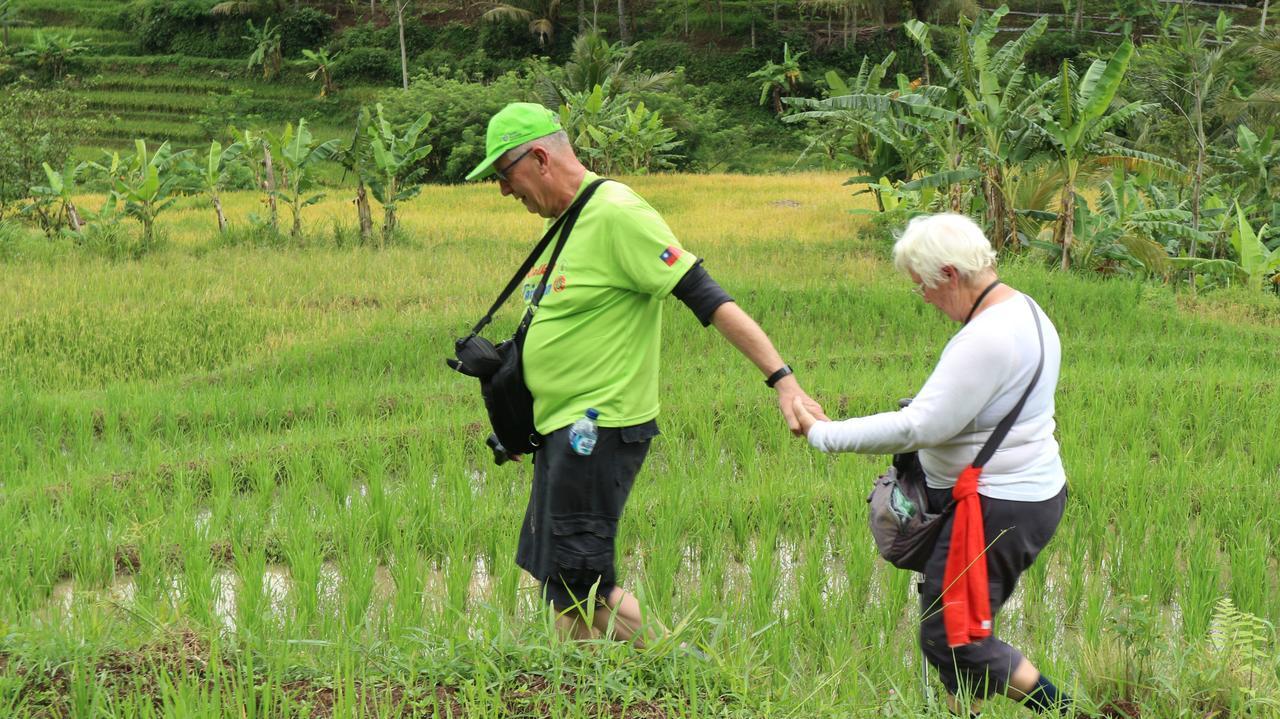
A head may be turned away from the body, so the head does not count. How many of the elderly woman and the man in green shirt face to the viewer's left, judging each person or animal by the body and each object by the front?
2

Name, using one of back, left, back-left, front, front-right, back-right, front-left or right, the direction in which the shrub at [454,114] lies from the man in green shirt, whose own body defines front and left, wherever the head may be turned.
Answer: right

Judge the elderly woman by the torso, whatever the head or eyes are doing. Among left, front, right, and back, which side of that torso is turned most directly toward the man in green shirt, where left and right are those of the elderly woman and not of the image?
front

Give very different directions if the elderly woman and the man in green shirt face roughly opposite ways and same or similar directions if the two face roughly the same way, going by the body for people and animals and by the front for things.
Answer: same or similar directions

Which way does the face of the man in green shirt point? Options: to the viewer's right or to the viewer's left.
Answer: to the viewer's left

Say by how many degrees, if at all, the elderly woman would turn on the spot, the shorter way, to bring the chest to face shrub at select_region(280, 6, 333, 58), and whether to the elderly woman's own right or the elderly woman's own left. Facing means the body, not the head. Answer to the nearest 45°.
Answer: approximately 45° to the elderly woman's own right

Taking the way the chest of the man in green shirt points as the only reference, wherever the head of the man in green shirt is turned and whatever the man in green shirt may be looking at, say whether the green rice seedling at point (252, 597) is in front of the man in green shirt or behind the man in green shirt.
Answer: in front

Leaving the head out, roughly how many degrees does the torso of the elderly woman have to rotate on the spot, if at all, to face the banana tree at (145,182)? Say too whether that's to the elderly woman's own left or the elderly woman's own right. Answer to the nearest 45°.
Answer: approximately 45° to the elderly woman's own right

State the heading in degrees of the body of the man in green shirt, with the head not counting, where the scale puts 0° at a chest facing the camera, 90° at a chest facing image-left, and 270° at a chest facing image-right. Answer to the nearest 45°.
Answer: approximately 90°

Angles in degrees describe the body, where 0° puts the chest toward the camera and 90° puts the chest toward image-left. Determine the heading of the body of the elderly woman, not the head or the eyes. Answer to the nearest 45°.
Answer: approximately 90°

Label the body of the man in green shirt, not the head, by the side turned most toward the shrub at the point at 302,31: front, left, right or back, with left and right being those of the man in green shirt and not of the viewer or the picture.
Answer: right

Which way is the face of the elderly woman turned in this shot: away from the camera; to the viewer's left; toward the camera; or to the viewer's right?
to the viewer's left

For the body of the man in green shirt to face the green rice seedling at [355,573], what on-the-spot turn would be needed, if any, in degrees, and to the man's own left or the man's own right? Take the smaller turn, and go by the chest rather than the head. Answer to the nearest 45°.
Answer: approximately 45° to the man's own right

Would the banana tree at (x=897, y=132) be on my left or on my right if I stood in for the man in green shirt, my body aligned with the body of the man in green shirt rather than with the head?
on my right

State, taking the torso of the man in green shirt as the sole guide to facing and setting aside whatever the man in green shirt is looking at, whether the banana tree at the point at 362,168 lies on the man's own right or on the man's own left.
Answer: on the man's own right

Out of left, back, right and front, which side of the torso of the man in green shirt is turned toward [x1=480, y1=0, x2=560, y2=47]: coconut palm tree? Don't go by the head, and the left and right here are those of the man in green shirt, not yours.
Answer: right
